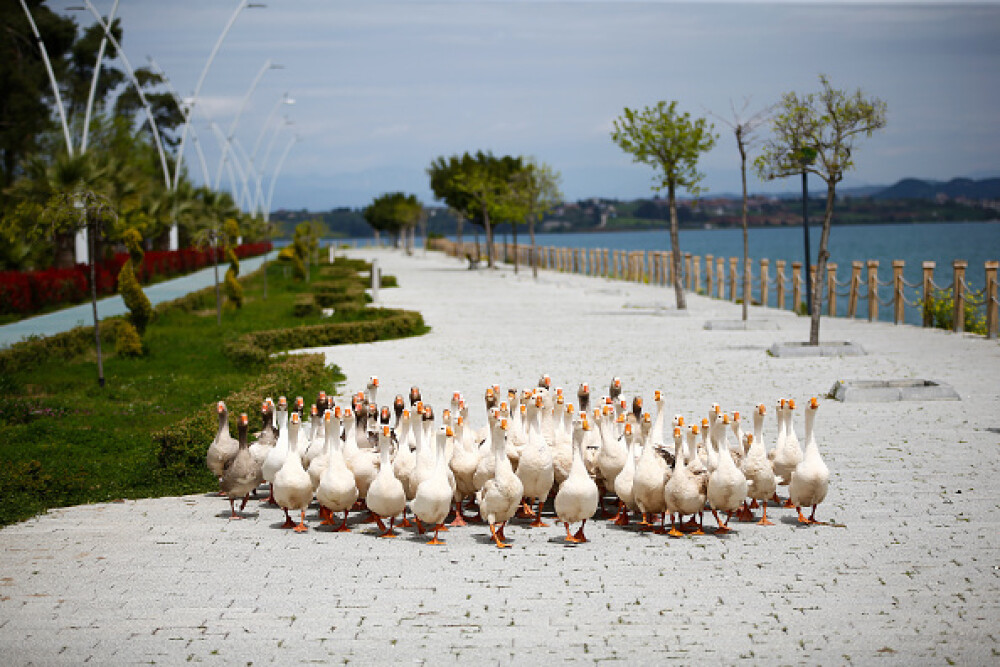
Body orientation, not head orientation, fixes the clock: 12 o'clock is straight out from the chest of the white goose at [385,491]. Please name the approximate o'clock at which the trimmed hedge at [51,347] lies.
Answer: The trimmed hedge is roughly at 5 o'clock from the white goose.

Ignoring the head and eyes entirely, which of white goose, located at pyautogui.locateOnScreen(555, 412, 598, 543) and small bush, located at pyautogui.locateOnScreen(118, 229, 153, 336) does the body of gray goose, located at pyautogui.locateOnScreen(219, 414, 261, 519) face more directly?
the white goose

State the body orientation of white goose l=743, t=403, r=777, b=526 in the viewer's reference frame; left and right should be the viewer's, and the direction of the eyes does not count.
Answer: facing the viewer

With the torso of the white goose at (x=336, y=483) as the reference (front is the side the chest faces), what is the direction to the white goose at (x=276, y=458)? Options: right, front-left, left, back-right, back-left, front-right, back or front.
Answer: back-right

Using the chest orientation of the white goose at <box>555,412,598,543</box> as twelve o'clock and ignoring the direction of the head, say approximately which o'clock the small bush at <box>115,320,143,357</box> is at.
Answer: The small bush is roughly at 5 o'clock from the white goose.

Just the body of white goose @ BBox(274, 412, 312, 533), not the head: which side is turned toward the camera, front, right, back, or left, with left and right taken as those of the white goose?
front

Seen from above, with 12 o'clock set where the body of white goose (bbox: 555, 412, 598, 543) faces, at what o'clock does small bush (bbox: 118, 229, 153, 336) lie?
The small bush is roughly at 5 o'clock from the white goose.

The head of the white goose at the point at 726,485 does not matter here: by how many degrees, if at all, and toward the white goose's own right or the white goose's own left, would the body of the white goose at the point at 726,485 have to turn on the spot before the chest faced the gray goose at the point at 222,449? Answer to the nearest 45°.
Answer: approximately 90° to the white goose's own right

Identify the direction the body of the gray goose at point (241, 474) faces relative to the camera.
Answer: toward the camera

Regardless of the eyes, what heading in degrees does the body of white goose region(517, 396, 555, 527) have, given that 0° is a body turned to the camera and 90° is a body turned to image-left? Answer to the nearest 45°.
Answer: approximately 0°
